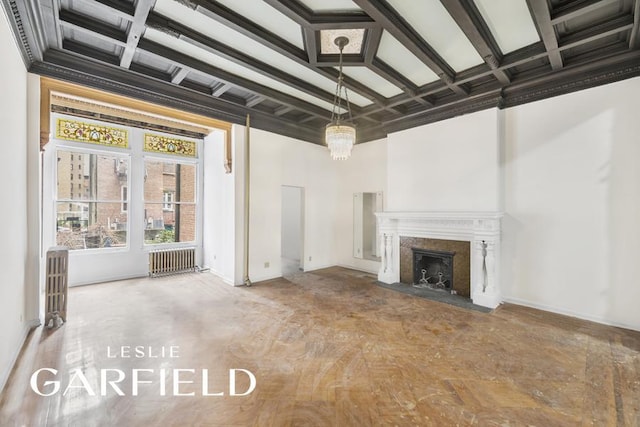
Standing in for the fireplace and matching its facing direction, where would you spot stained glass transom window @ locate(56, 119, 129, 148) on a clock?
The stained glass transom window is roughly at 1 o'clock from the fireplace.

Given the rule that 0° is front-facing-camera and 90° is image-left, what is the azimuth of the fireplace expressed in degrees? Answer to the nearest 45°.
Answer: approximately 45°

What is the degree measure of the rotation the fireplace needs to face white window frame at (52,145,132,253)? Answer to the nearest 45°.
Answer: approximately 45° to its right

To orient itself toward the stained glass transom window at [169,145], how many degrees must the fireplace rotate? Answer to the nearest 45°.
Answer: approximately 45° to its right

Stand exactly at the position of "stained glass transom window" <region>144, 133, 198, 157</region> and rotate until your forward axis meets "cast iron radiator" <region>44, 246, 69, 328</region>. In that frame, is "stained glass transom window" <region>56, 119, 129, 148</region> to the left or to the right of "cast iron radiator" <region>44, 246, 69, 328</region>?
right

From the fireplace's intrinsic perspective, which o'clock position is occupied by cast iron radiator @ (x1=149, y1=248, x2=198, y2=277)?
The cast iron radiator is roughly at 1 o'clock from the fireplace.

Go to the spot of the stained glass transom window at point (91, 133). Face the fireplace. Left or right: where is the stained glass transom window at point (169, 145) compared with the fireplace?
left
